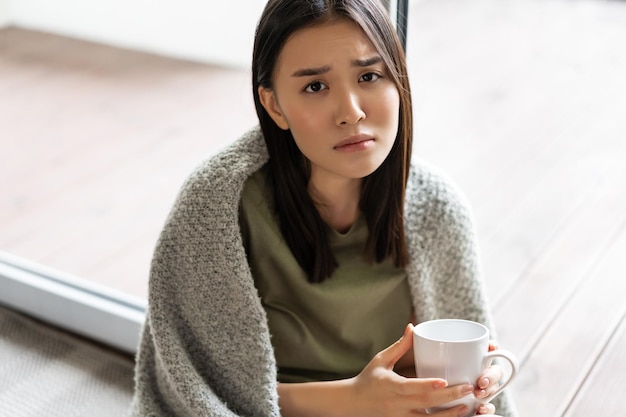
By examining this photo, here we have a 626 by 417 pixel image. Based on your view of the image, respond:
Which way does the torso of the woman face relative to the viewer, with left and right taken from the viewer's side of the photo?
facing the viewer and to the right of the viewer
